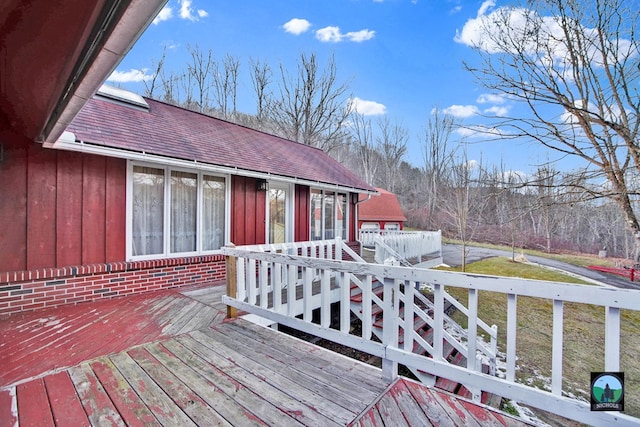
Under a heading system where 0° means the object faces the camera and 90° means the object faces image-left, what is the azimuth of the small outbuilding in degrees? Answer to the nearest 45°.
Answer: approximately 0°

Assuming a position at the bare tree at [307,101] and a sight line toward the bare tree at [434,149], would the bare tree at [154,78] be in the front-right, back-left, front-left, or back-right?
back-left

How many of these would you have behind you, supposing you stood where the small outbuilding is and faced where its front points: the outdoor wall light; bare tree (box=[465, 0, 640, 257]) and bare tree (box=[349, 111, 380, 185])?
1

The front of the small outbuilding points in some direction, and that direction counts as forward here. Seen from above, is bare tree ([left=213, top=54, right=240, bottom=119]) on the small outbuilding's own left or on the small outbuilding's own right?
on the small outbuilding's own right

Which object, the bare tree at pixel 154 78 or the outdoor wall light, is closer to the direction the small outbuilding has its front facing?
the outdoor wall light

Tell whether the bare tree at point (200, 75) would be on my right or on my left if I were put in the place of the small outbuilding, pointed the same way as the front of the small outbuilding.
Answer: on my right

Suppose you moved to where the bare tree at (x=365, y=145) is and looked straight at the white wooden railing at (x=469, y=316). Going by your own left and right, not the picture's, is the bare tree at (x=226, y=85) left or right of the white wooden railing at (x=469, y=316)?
right

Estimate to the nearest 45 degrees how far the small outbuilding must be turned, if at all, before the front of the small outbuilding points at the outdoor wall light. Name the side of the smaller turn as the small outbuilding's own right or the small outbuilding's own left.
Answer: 0° — it already faces it

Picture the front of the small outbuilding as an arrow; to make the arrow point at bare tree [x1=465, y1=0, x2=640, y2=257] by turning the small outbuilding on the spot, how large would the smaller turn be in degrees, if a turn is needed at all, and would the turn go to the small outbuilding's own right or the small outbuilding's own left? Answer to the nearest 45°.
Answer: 0° — it already faces it
